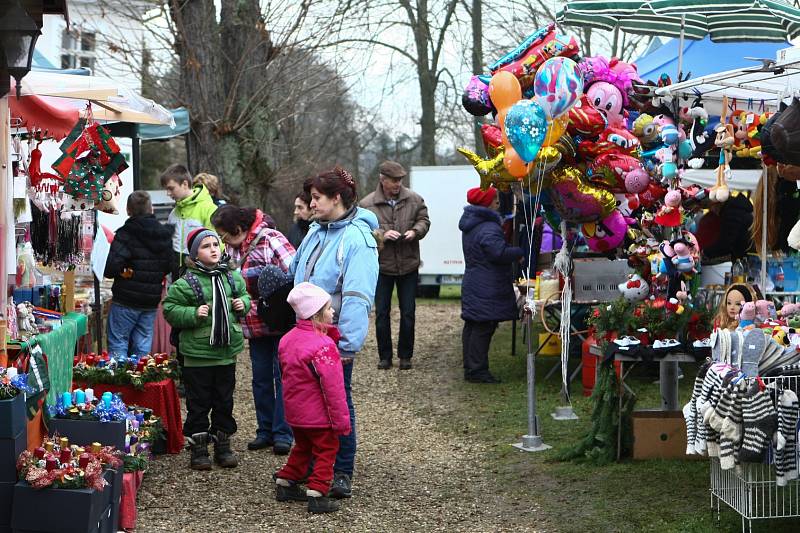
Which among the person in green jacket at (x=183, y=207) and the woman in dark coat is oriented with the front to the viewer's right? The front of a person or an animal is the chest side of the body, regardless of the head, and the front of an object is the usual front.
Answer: the woman in dark coat

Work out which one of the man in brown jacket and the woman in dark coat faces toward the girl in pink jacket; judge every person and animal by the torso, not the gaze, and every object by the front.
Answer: the man in brown jacket

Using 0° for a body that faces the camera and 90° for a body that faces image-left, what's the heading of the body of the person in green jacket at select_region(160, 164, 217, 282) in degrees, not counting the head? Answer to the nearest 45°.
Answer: approximately 45°

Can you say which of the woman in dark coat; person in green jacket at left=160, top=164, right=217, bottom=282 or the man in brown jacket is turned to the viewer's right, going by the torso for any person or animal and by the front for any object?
the woman in dark coat

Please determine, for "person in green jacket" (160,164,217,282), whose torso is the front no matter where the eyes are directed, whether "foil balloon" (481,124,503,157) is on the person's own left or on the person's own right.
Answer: on the person's own left

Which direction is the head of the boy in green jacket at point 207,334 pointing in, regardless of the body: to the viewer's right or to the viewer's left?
to the viewer's right

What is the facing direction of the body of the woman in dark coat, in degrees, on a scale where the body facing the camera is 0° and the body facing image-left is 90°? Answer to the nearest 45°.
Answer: approximately 270°

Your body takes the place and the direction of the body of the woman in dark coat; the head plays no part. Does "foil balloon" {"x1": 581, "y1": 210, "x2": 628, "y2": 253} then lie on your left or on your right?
on your right

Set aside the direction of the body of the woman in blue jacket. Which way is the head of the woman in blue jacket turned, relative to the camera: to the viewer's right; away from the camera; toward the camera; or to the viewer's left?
to the viewer's left

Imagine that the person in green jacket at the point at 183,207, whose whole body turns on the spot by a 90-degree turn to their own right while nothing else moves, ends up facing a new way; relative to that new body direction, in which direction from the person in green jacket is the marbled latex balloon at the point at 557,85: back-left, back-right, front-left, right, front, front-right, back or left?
back

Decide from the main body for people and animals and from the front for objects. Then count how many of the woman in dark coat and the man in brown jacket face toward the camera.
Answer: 1

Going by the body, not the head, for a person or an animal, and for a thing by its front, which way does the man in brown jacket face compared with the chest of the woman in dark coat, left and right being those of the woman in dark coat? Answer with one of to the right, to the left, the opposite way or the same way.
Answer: to the right

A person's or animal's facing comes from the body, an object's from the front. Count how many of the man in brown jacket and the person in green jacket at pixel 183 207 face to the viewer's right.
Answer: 0

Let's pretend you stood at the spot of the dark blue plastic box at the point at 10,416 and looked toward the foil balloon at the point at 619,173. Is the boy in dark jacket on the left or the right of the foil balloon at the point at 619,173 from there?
left
